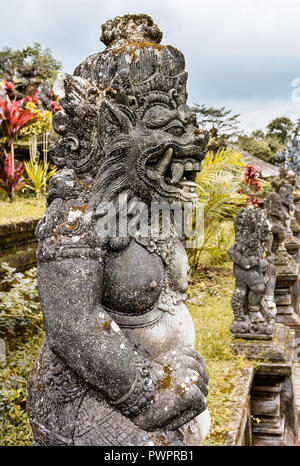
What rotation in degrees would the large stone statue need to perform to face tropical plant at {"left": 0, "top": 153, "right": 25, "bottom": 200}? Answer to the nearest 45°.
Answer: approximately 90° to its left

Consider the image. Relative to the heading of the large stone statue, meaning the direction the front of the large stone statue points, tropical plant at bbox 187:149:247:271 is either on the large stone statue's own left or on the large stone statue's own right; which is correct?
on the large stone statue's own left

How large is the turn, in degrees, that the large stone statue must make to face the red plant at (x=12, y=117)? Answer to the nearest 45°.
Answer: approximately 90° to its left

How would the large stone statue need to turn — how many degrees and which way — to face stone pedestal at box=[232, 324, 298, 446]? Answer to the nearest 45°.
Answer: approximately 45° to its left

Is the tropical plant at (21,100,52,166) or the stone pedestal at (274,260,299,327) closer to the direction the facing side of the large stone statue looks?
the stone pedestal

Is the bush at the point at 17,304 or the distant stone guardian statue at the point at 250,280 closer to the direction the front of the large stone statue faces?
the distant stone guardian statue

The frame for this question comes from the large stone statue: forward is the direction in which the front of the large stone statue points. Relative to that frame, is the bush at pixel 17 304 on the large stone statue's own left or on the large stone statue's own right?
on the large stone statue's own left

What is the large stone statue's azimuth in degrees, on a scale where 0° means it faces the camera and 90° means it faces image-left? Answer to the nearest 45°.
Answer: approximately 270°

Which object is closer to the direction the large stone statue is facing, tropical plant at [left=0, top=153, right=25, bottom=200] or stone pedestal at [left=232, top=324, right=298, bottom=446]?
the stone pedestal

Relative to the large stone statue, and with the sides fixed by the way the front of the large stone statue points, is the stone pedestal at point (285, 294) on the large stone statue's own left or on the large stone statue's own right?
on the large stone statue's own left

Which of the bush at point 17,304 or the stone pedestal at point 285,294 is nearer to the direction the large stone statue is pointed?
the stone pedestal

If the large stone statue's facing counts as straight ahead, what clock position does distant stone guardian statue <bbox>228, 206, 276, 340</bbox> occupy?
The distant stone guardian statue is roughly at 10 o'clock from the large stone statue.
